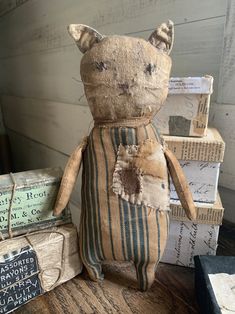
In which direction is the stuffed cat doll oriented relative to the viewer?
toward the camera
